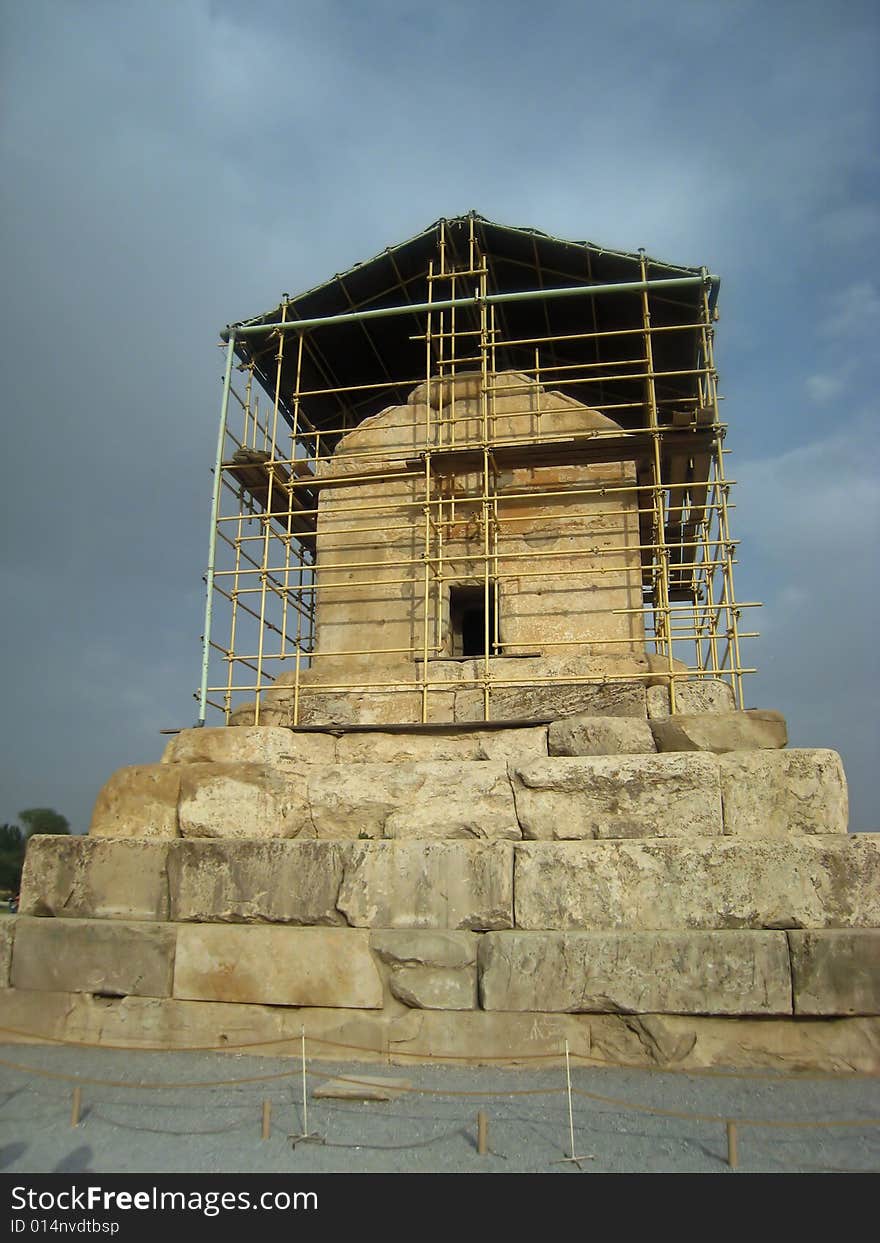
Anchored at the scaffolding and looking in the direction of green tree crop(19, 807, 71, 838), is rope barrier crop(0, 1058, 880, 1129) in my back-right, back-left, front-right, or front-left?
back-left

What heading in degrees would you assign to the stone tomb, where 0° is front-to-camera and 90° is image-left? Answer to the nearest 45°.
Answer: approximately 0°
